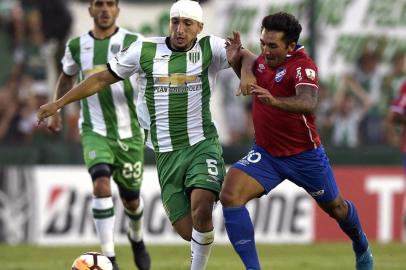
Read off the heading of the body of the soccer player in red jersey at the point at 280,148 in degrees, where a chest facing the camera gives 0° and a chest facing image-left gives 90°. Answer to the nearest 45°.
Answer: approximately 45°

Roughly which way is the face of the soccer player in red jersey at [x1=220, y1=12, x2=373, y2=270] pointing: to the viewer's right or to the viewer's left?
to the viewer's left

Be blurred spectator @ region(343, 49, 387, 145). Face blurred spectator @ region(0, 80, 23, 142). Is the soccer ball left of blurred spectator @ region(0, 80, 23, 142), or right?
left

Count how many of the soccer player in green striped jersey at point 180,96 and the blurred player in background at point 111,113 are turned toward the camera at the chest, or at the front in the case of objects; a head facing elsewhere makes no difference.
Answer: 2

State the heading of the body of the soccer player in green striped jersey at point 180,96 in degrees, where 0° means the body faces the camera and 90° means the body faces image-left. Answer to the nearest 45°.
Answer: approximately 0°
